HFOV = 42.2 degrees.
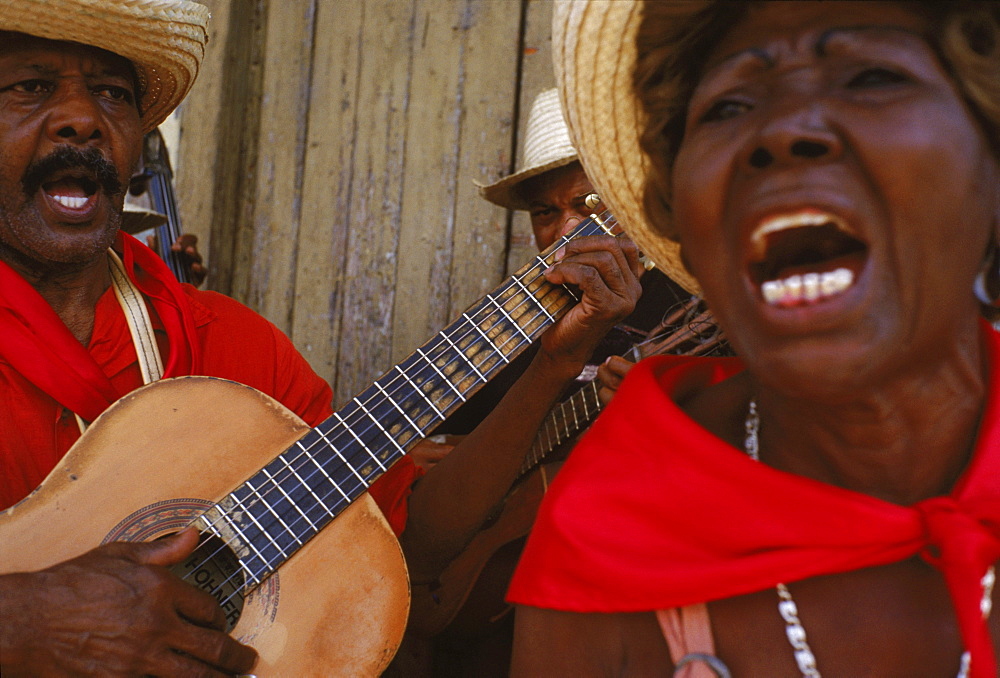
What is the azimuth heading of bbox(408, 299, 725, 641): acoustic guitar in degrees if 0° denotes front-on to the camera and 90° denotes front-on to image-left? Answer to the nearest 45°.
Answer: approximately 0°
